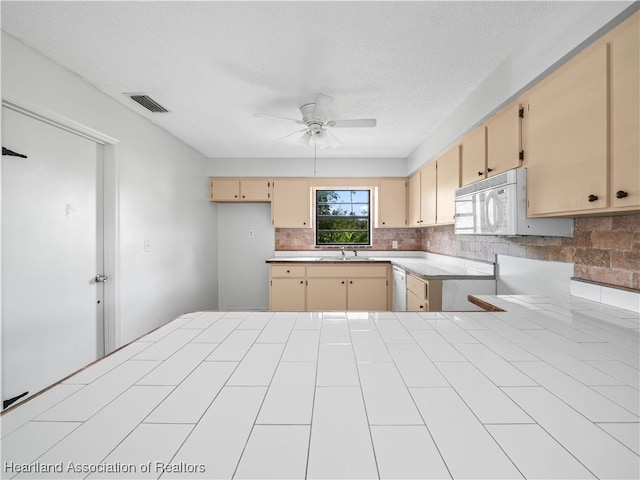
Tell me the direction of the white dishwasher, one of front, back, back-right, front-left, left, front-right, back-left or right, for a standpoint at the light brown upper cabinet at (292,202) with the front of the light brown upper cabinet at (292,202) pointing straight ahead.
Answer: front-left

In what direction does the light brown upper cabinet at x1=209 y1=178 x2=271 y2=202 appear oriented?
toward the camera

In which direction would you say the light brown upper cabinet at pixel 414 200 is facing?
to the viewer's left

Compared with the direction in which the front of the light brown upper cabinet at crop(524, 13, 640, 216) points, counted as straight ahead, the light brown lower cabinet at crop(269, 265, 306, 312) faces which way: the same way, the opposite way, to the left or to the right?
to the left

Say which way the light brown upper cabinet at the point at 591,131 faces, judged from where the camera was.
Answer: facing the viewer and to the left of the viewer

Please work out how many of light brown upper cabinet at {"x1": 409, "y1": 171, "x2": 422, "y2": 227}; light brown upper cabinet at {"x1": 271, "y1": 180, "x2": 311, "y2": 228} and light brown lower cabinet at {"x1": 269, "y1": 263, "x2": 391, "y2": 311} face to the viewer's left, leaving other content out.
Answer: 1

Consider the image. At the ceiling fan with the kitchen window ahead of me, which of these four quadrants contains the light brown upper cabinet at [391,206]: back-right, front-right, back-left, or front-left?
front-right

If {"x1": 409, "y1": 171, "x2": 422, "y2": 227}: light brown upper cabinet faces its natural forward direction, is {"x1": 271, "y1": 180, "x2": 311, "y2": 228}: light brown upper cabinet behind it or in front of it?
in front

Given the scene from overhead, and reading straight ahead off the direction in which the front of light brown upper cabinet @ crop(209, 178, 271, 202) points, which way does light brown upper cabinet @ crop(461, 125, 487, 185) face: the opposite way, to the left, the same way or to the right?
to the right

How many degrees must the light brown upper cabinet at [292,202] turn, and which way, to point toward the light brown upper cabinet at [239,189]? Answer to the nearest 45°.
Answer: approximately 90° to its right

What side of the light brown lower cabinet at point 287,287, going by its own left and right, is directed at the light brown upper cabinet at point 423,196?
left

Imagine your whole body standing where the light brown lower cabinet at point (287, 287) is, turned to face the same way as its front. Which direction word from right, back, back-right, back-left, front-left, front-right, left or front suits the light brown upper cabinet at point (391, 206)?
left

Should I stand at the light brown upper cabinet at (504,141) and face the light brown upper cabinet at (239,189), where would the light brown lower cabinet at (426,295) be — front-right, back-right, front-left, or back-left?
front-right

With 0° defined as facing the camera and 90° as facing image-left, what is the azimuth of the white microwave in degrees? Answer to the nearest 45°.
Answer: approximately 45°
